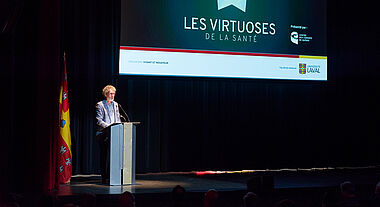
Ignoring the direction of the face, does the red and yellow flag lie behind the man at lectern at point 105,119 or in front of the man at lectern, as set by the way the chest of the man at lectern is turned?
behind

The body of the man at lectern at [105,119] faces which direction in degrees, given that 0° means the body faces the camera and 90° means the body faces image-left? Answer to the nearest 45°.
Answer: approximately 315°

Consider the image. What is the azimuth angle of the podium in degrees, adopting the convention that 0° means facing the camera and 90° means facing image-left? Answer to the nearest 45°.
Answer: approximately 315°
